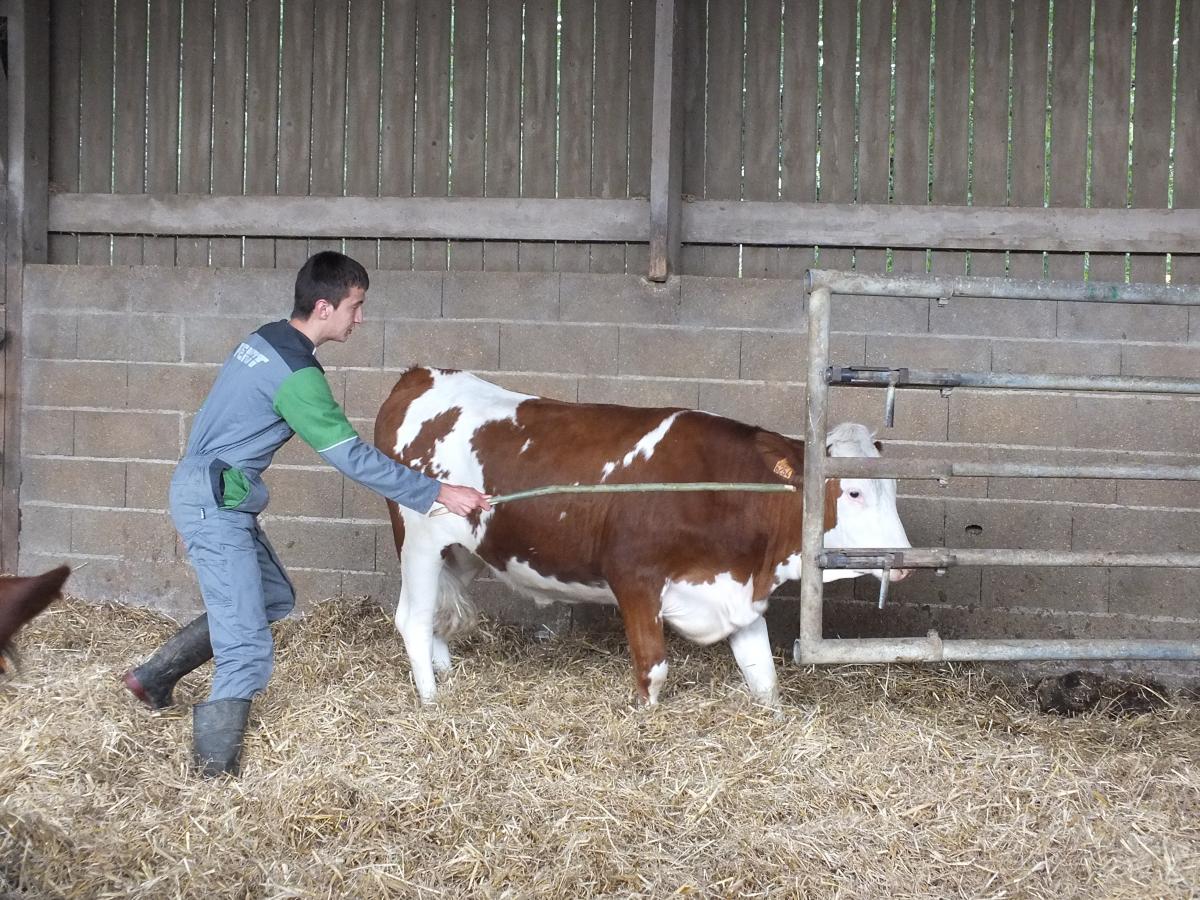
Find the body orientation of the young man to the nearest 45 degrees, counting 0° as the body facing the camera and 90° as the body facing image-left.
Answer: approximately 270°

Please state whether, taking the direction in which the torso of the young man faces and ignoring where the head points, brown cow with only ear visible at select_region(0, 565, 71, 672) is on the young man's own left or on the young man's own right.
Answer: on the young man's own right

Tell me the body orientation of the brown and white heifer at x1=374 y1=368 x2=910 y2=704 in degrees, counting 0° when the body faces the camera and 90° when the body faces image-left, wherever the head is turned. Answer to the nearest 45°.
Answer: approximately 270°

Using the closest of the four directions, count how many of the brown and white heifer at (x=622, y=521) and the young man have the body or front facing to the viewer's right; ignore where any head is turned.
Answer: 2

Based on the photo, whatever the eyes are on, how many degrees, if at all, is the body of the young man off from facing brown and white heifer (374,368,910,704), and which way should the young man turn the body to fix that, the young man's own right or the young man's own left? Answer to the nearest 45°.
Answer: approximately 45° to the young man's own left

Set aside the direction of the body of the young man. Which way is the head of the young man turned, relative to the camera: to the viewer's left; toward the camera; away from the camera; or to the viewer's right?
to the viewer's right

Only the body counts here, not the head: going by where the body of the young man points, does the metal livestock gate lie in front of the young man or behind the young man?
in front

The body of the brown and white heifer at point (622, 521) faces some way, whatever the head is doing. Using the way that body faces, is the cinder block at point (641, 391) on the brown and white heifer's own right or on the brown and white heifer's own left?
on the brown and white heifer's own left

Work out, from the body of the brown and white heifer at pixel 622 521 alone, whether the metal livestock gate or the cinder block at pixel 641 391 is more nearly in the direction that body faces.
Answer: the metal livestock gate
